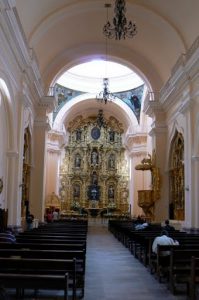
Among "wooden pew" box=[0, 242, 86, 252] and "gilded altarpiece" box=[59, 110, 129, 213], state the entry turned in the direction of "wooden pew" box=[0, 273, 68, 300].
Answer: the gilded altarpiece

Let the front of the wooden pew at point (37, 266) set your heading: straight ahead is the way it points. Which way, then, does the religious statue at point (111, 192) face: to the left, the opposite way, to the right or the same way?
the opposite way

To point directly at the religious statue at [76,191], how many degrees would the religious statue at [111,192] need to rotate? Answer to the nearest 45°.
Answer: approximately 90° to its right

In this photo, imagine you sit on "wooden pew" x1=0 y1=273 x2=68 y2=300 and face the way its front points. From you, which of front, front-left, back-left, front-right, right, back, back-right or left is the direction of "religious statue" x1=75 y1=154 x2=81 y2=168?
front

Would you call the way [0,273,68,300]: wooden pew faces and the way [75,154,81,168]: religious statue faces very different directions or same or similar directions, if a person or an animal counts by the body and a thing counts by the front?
very different directions

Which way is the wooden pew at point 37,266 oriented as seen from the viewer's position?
away from the camera

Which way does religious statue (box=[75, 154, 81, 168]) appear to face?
toward the camera

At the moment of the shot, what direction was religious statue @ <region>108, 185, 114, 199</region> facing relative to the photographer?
facing the viewer

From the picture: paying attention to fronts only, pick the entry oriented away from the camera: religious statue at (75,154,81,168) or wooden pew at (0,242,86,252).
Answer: the wooden pew

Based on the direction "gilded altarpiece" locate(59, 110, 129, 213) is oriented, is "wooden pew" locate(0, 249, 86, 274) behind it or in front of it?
in front

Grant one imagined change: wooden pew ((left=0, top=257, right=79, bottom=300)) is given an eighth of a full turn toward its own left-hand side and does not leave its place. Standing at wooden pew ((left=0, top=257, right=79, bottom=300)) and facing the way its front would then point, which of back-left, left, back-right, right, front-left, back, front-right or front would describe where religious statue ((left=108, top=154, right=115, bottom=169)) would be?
front-right

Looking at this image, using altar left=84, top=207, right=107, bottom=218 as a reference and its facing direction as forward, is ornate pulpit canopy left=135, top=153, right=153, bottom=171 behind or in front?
in front

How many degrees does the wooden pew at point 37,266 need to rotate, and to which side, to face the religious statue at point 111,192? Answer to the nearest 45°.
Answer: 0° — it already faces it

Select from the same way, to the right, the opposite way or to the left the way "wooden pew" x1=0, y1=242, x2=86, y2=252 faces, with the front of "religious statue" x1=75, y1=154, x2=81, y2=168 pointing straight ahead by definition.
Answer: the opposite way

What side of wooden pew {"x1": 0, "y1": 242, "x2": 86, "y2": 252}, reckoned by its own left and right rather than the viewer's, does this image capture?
back

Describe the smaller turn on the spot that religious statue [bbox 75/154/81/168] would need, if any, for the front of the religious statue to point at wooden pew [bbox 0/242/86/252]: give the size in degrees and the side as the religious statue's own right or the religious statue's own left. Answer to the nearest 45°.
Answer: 0° — it already faces it

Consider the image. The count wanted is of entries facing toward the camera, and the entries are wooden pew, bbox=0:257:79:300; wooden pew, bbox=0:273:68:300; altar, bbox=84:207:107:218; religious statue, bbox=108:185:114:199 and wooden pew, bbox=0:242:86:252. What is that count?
2

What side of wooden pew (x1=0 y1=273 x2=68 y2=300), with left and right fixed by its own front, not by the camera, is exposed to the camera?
back
